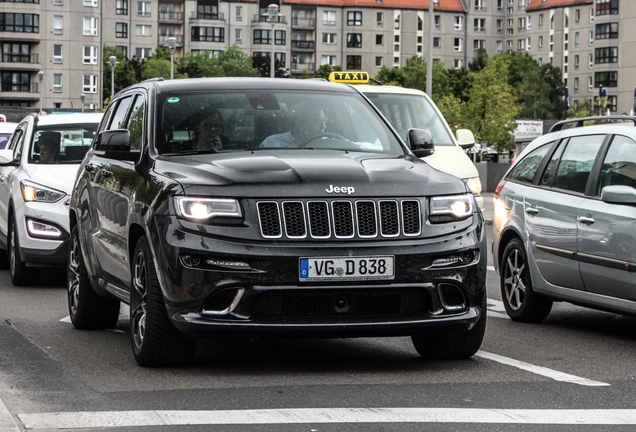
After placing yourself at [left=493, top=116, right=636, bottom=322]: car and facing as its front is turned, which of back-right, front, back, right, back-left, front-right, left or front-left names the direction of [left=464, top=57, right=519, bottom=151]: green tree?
back-left

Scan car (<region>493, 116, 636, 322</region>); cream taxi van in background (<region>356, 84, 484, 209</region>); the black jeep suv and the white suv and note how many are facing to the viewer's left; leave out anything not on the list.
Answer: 0

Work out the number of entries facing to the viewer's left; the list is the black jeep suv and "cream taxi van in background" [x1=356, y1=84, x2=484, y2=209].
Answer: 0

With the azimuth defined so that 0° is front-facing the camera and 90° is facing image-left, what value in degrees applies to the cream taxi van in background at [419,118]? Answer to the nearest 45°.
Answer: approximately 315°

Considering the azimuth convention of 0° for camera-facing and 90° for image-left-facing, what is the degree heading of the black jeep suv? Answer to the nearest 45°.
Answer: approximately 315°

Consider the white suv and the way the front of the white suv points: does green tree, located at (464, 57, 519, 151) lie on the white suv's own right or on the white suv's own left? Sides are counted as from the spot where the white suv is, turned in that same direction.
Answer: on the white suv's own left

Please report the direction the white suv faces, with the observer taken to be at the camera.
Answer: facing the viewer and to the right of the viewer

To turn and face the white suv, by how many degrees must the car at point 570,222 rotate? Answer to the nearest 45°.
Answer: approximately 180°

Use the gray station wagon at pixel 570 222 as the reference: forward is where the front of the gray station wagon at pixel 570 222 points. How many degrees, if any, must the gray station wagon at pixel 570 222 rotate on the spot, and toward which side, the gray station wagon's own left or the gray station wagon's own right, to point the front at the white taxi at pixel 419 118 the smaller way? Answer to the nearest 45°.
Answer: approximately 135° to the gray station wagon's own left

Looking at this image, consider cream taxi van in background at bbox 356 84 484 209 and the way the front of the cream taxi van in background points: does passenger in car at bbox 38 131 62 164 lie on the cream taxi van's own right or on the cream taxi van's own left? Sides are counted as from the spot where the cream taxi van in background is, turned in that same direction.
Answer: on the cream taxi van's own right

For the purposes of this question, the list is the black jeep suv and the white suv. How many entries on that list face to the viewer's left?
0

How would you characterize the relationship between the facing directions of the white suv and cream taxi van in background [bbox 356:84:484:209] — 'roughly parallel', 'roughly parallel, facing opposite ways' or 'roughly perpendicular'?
roughly parallel

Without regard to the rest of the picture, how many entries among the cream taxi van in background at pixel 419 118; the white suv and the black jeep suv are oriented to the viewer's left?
0
